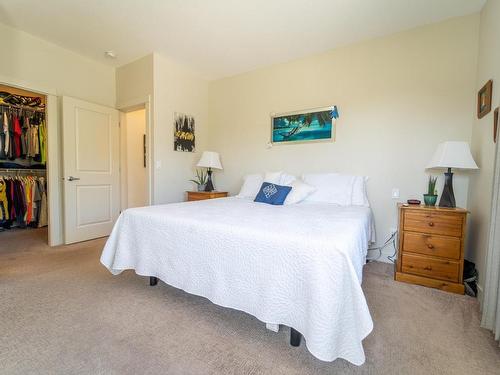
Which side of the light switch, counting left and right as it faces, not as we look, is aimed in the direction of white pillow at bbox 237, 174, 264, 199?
right

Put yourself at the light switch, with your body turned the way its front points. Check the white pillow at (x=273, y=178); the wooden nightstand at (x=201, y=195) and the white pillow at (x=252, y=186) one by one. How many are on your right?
3

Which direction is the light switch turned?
toward the camera

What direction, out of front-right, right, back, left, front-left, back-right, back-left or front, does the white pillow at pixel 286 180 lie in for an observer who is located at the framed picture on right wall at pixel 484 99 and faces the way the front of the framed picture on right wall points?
front

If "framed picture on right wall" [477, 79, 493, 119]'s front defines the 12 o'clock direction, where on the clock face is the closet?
The closet is roughly at 11 o'clock from the framed picture on right wall.

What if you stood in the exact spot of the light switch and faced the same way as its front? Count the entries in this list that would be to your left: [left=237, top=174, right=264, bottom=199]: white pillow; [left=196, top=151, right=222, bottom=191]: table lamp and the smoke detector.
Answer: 0

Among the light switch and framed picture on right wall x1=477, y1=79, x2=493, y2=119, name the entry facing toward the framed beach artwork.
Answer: the framed picture on right wall

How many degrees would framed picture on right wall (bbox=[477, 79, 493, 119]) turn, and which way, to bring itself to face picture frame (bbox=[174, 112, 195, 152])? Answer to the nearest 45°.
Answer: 0° — it already faces it

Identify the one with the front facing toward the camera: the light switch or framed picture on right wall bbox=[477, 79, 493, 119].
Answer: the light switch

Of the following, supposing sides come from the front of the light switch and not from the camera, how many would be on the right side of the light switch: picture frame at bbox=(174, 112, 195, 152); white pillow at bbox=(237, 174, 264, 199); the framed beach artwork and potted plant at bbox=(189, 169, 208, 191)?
4

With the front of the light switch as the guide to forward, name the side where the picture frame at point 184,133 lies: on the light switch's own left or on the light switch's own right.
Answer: on the light switch's own right

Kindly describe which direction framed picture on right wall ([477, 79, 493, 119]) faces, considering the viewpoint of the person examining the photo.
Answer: facing to the left of the viewer

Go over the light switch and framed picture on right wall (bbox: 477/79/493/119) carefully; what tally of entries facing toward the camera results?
1

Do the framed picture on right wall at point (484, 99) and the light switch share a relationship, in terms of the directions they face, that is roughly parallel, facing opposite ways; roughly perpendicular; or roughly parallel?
roughly perpendicular

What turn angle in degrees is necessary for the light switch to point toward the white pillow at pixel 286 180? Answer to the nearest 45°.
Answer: approximately 90° to its right

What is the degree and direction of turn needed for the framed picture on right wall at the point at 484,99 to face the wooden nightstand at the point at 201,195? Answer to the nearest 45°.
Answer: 0° — it already faces it

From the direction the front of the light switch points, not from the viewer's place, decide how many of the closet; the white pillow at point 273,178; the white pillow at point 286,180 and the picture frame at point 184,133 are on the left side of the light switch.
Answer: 0

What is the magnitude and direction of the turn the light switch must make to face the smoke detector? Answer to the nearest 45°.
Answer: approximately 90° to its right

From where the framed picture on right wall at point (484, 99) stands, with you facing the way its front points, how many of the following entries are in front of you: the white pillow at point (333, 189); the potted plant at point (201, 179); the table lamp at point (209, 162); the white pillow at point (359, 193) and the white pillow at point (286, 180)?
5
